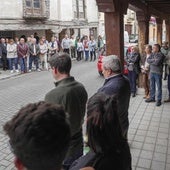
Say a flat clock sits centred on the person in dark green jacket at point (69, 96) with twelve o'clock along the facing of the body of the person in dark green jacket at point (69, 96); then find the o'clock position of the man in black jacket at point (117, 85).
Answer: the man in black jacket at point (117, 85) is roughly at 3 o'clock from the person in dark green jacket at point (69, 96).

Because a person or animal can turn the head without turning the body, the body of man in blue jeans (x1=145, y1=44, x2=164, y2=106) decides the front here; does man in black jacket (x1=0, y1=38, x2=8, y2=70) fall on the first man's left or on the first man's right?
on the first man's right

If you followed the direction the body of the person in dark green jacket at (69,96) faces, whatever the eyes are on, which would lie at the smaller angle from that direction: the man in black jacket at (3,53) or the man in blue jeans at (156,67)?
the man in black jacket

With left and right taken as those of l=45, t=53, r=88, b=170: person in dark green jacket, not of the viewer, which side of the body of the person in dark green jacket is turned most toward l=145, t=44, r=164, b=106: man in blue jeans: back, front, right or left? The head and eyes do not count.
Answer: right

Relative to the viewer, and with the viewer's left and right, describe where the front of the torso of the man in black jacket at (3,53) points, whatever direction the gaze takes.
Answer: facing the viewer and to the right of the viewer

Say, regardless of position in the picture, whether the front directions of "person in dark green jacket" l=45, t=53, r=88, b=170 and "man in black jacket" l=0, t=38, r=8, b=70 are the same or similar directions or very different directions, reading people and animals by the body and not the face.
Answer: very different directions

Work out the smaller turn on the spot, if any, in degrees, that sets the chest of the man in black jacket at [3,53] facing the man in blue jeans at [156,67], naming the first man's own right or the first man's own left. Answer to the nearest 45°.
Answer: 0° — they already face them

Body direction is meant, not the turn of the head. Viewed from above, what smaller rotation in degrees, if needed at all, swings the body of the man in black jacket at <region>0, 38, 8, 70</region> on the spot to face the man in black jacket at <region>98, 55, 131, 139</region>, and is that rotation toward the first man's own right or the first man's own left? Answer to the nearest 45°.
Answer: approximately 45° to the first man's own right

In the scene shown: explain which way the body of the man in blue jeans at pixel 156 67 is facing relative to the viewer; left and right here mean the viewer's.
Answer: facing the viewer and to the left of the viewer

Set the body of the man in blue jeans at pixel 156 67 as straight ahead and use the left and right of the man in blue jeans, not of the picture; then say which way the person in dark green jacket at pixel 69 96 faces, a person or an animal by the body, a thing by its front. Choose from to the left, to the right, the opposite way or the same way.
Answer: to the right

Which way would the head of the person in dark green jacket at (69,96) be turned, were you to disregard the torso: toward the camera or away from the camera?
away from the camera

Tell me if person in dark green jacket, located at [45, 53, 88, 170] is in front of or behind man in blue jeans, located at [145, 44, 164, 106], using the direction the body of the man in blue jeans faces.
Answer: in front

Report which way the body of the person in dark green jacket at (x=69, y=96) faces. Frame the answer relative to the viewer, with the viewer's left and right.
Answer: facing away from the viewer and to the left of the viewer

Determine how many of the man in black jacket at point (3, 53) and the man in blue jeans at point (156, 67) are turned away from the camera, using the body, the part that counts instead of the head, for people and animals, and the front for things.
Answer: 0
